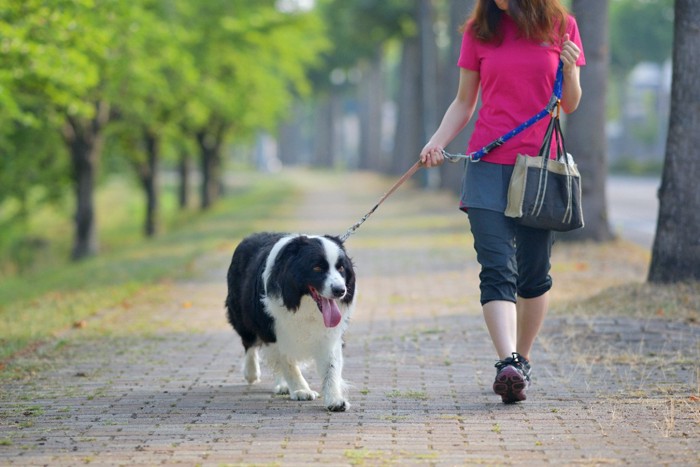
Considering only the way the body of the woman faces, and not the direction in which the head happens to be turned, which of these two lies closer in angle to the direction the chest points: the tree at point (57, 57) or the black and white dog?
the black and white dog

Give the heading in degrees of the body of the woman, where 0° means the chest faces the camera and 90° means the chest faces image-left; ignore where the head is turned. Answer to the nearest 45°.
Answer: approximately 0°

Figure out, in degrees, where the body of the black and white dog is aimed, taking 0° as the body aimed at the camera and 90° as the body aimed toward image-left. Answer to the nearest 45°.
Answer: approximately 315°

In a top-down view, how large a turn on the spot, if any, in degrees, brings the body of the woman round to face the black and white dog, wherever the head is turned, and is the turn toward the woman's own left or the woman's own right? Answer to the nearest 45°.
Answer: approximately 90° to the woman's own right

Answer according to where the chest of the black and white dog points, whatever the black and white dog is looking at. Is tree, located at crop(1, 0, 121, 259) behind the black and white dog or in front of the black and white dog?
behind

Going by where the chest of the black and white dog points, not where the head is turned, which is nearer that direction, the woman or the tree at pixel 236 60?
the woman

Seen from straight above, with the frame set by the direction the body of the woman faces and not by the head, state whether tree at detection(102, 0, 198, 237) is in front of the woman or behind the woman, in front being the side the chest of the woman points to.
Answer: behind

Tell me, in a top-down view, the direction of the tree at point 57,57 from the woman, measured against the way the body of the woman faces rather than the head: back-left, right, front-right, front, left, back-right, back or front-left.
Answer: back-right

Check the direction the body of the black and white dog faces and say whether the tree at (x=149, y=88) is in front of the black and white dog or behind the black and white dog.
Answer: behind
